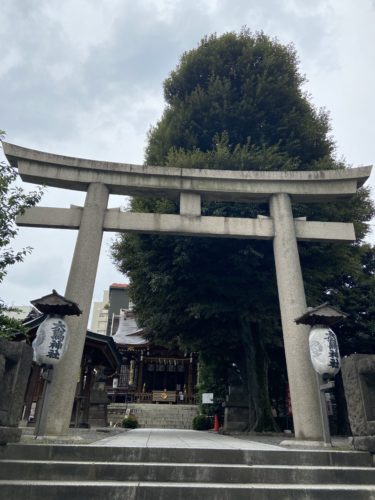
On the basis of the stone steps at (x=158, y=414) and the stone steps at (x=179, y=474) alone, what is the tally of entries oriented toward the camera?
2

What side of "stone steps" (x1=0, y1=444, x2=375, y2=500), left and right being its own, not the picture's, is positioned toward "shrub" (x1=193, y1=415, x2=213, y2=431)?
back

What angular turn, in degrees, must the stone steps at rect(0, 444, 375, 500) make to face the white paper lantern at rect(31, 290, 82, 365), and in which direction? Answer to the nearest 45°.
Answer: approximately 135° to its right

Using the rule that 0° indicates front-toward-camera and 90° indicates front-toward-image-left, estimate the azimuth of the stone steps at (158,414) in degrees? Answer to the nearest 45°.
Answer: approximately 0°

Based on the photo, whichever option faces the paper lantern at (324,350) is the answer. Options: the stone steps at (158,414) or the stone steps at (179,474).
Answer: the stone steps at (158,414)

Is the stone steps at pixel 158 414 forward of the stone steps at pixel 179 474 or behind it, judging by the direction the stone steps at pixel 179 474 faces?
behind

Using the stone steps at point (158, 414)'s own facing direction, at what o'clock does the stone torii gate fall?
The stone torii gate is roughly at 12 o'clock from the stone steps.

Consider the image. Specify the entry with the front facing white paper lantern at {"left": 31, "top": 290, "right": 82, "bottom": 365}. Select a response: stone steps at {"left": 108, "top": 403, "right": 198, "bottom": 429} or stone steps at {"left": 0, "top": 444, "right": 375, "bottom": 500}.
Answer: stone steps at {"left": 108, "top": 403, "right": 198, "bottom": 429}
